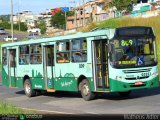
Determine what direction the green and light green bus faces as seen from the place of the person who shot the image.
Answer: facing the viewer and to the right of the viewer
